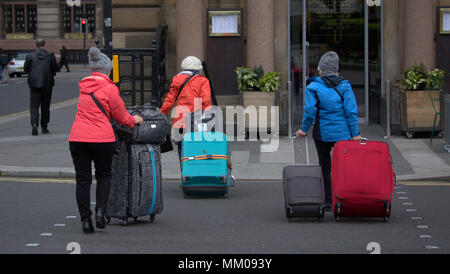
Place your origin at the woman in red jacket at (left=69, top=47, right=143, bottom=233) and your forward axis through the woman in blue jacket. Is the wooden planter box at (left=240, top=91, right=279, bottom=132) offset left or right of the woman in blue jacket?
left

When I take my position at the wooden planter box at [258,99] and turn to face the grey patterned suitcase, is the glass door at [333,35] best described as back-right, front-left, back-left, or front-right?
back-left

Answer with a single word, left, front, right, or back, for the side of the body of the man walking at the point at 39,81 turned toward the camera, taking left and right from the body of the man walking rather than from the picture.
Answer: back

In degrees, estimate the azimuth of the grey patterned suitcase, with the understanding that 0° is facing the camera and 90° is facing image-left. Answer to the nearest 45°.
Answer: approximately 315°

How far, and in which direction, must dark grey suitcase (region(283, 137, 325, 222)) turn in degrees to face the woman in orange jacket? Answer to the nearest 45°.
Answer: approximately 135° to its right

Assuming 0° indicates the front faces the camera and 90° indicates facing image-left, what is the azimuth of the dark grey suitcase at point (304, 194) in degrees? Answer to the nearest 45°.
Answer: approximately 0°

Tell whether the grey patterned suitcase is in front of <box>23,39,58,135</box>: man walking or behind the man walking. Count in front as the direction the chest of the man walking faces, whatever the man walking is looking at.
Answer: behind
